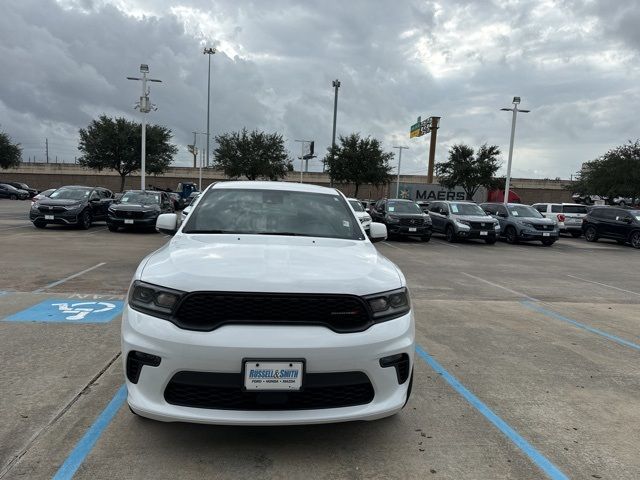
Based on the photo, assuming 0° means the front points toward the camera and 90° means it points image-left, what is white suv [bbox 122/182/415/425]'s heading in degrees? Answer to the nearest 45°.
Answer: approximately 0°

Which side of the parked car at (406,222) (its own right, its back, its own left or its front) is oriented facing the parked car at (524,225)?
left

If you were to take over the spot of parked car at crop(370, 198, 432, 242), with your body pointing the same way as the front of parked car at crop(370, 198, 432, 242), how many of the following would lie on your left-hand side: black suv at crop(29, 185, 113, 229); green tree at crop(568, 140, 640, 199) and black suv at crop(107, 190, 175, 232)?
1

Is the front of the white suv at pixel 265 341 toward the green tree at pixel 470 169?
no

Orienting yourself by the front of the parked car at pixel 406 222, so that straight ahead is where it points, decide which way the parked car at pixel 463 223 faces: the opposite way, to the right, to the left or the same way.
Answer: the same way

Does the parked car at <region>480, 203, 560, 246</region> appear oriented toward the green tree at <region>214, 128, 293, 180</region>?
no

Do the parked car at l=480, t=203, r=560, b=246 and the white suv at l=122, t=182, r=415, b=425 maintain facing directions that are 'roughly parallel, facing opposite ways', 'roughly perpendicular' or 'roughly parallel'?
roughly parallel

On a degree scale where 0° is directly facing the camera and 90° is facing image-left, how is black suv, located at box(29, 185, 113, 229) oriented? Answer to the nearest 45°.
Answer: approximately 45°

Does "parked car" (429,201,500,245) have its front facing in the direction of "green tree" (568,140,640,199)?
no

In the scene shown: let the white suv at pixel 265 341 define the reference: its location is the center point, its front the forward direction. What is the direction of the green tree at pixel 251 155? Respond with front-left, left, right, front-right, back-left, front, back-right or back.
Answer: back

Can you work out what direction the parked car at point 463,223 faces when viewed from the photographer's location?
facing the viewer and to the right of the viewer

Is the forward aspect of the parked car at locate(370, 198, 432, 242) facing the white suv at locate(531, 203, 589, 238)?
no

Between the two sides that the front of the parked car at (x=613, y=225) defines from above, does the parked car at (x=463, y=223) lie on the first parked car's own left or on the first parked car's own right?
on the first parked car's own right

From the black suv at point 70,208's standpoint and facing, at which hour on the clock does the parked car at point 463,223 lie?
The parked car is roughly at 8 o'clock from the black suv.

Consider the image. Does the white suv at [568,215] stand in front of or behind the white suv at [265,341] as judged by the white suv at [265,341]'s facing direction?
behind

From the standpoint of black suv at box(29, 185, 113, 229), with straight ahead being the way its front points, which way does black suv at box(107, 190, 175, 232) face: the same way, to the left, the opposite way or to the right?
the same way
